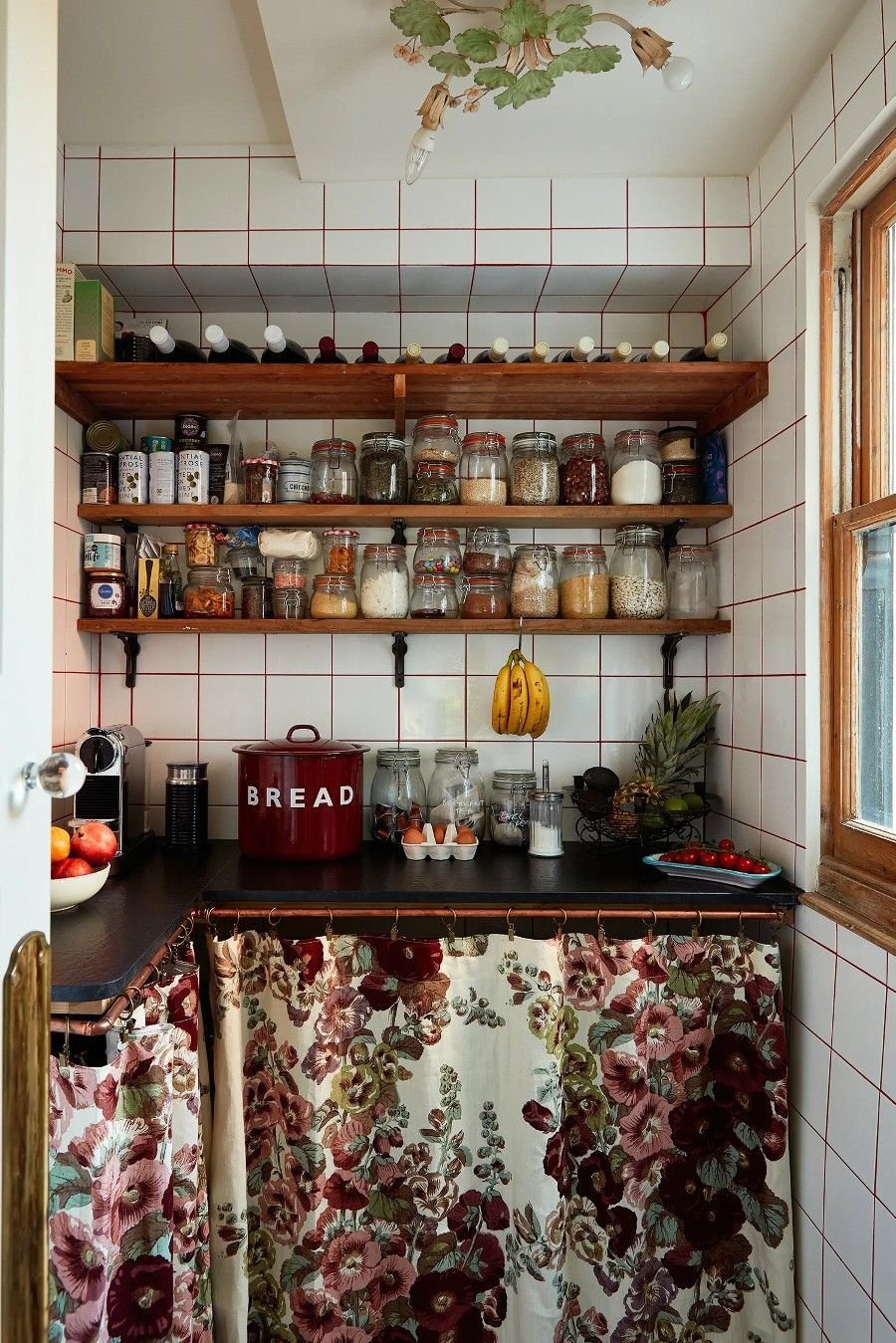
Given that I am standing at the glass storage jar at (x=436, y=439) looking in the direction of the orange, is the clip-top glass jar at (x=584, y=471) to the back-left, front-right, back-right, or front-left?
back-left

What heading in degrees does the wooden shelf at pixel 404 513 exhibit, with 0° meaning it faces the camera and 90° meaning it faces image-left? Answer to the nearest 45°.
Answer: approximately 0°

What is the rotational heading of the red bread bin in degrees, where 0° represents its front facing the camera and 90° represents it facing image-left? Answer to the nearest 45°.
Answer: approximately 0°
